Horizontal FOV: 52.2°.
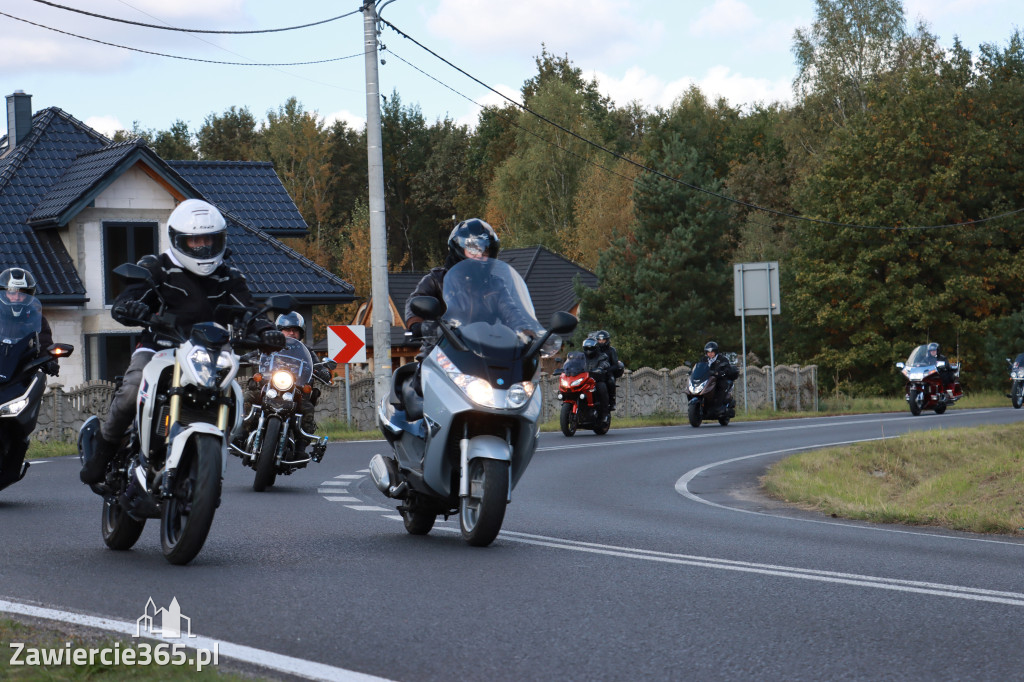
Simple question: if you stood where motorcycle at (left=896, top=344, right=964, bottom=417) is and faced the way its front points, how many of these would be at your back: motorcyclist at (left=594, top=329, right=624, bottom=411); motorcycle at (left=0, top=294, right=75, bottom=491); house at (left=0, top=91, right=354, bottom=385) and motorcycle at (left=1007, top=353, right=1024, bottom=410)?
1

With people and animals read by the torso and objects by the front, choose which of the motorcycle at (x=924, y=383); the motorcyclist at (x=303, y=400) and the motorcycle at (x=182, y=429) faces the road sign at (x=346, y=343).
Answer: the motorcycle at (x=924, y=383)

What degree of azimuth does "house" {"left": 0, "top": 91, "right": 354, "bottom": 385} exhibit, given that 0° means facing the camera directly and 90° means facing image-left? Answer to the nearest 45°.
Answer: approximately 315°

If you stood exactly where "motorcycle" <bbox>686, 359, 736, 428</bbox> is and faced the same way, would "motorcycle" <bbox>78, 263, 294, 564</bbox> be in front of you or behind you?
in front

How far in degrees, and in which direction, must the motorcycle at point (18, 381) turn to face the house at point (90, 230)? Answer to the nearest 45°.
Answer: approximately 180°

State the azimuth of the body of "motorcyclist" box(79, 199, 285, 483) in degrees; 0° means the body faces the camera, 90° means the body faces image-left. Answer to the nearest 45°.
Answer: approximately 315°

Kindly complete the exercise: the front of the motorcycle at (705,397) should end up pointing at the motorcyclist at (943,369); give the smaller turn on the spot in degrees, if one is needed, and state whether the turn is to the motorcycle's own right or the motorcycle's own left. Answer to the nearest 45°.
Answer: approximately 180°

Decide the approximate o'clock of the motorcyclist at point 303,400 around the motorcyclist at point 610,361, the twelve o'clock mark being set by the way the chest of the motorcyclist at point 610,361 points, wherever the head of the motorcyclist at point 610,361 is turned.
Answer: the motorcyclist at point 303,400 is roughly at 11 o'clock from the motorcyclist at point 610,361.

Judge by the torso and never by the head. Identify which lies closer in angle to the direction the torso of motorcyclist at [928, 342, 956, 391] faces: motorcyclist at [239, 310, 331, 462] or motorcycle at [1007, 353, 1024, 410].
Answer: the motorcyclist

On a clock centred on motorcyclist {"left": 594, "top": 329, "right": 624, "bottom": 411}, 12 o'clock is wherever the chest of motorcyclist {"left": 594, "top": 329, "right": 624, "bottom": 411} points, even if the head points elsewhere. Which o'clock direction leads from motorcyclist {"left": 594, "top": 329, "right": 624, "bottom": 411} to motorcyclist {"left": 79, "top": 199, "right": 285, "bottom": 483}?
motorcyclist {"left": 79, "top": 199, "right": 285, "bottom": 483} is roughly at 11 o'clock from motorcyclist {"left": 594, "top": 329, "right": 624, "bottom": 411}.

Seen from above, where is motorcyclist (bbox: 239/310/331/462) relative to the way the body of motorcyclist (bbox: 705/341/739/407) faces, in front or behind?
in front

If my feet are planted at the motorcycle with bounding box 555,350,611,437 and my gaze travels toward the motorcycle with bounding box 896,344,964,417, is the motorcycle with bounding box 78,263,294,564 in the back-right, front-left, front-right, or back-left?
back-right

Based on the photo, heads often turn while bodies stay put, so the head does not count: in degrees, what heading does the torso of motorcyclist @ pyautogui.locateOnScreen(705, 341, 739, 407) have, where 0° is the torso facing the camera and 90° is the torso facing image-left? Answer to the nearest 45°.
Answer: approximately 45°
